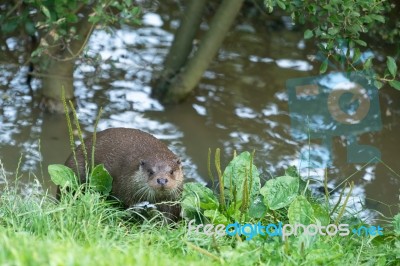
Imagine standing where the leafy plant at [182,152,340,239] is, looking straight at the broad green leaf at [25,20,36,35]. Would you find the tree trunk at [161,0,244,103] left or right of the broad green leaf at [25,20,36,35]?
right

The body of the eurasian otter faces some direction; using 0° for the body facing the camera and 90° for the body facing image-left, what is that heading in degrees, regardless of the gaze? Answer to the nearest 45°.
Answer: approximately 315°

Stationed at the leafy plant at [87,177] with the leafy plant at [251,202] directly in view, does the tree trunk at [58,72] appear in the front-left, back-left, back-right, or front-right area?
back-left

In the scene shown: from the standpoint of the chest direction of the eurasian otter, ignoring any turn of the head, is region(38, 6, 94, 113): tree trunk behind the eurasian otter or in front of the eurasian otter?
behind

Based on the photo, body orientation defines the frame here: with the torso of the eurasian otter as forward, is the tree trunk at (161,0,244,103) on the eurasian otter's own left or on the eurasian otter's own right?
on the eurasian otter's own left

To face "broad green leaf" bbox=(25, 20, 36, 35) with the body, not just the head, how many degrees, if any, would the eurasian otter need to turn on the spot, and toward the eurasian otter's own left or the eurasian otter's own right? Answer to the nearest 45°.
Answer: approximately 180°

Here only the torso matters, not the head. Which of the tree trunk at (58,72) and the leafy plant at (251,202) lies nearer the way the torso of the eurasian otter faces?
the leafy plant

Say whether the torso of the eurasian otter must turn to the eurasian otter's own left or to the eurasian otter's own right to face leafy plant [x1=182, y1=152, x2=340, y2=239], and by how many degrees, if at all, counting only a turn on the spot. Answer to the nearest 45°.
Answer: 0° — it already faces it
